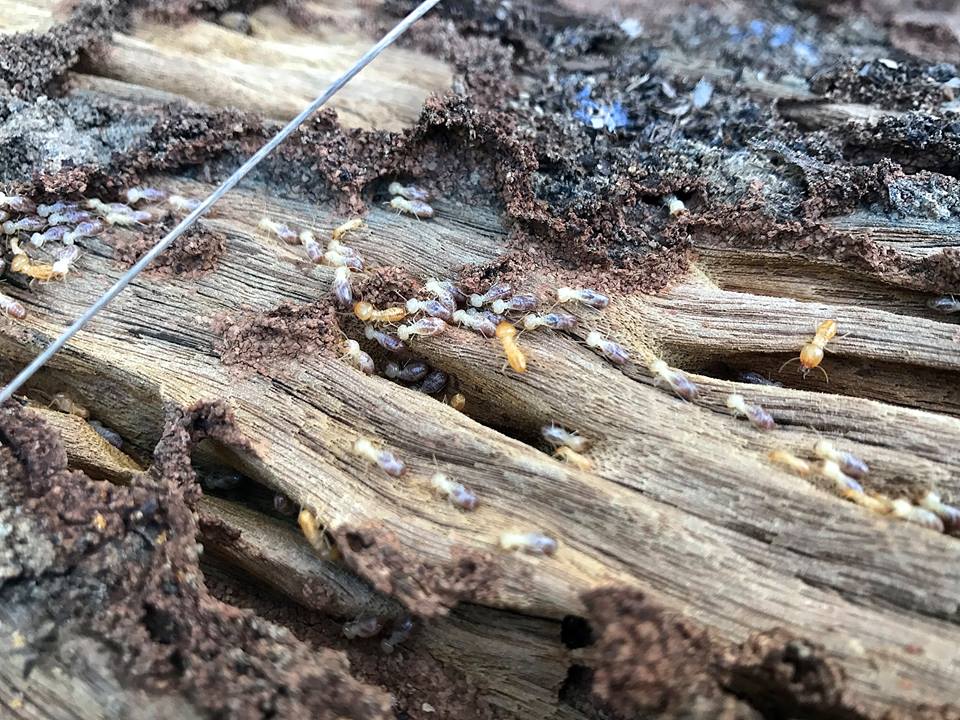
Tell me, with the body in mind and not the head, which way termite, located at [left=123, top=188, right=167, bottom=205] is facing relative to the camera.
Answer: to the viewer's left

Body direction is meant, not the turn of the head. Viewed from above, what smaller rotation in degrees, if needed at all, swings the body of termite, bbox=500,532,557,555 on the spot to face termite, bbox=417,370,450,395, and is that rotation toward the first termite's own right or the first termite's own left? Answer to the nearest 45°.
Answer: approximately 45° to the first termite's own right

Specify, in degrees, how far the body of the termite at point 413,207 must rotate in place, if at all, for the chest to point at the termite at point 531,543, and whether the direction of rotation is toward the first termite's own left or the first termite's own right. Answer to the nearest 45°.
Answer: approximately 90° to the first termite's own left

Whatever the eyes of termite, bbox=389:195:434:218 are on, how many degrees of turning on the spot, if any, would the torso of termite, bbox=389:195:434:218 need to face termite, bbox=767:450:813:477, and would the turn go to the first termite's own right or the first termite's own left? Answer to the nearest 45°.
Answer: approximately 135° to the first termite's own left

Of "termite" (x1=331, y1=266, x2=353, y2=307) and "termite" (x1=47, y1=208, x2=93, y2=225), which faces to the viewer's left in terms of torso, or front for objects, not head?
"termite" (x1=47, y1=208, x2=93, y2=225)

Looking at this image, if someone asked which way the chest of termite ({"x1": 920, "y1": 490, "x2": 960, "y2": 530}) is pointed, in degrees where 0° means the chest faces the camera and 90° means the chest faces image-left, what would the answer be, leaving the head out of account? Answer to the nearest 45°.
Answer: approximately 135°

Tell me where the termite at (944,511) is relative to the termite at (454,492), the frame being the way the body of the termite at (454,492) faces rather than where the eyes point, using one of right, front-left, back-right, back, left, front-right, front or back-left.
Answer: back-right

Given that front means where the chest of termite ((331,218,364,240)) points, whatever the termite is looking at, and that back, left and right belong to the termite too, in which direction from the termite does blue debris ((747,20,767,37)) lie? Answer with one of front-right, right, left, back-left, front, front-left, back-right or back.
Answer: back

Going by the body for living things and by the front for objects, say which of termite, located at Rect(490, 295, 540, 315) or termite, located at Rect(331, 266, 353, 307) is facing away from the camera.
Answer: termite, located at Rect(331, 266, 353, 307)

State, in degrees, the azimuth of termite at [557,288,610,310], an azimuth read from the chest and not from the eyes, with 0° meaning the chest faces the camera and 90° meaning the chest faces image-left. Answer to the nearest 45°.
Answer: approximately 90°

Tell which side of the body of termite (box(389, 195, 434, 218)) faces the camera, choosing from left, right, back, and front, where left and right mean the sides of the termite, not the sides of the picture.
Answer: left

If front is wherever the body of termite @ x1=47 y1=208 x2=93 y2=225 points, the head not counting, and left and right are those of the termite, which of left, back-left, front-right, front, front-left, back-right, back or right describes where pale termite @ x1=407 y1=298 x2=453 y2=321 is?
back-left
